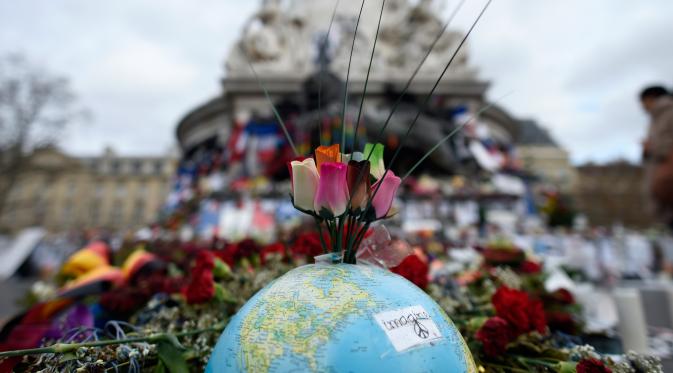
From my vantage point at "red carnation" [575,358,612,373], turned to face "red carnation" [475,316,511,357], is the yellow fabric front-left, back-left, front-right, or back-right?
front-left

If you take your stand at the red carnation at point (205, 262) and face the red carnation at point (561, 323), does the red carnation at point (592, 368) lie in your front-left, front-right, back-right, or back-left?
front-right
